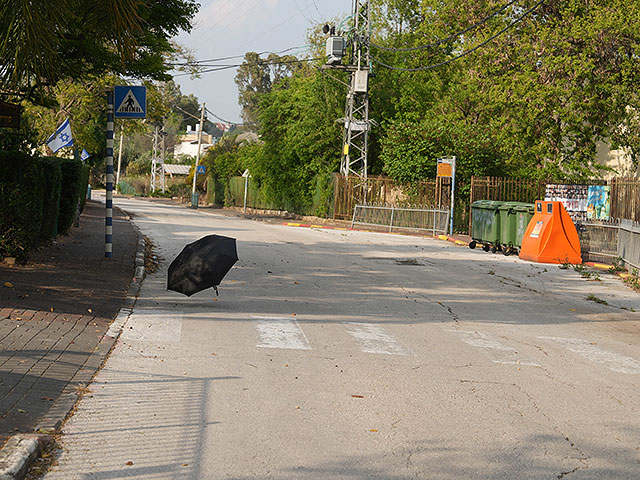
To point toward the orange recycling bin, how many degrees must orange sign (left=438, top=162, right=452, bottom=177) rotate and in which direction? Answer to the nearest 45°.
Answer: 0° — it already faces it

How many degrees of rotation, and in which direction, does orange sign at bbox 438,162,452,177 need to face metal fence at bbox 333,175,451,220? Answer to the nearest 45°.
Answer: approximately 135° to its right

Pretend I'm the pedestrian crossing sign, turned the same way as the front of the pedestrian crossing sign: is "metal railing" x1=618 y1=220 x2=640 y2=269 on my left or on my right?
on my left

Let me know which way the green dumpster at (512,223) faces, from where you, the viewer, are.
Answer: facing the viewer and to the left of the viewer

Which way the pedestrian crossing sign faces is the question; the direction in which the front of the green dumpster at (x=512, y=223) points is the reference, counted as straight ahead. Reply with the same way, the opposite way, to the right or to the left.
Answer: to the left

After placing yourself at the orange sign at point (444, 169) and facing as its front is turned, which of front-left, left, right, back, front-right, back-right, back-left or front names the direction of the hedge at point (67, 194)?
front-right

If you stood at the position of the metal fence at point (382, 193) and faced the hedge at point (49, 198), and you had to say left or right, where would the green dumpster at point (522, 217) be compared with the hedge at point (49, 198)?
left

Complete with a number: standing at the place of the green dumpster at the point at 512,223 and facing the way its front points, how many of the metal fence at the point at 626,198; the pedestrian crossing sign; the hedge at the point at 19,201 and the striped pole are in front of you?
3

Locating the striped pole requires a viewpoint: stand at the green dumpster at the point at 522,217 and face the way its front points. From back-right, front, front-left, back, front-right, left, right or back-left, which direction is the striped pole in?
front

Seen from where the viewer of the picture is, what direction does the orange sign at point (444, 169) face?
facing the viewer

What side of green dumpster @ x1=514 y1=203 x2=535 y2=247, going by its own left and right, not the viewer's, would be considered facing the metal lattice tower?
right

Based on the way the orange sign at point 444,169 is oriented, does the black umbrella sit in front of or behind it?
in front
